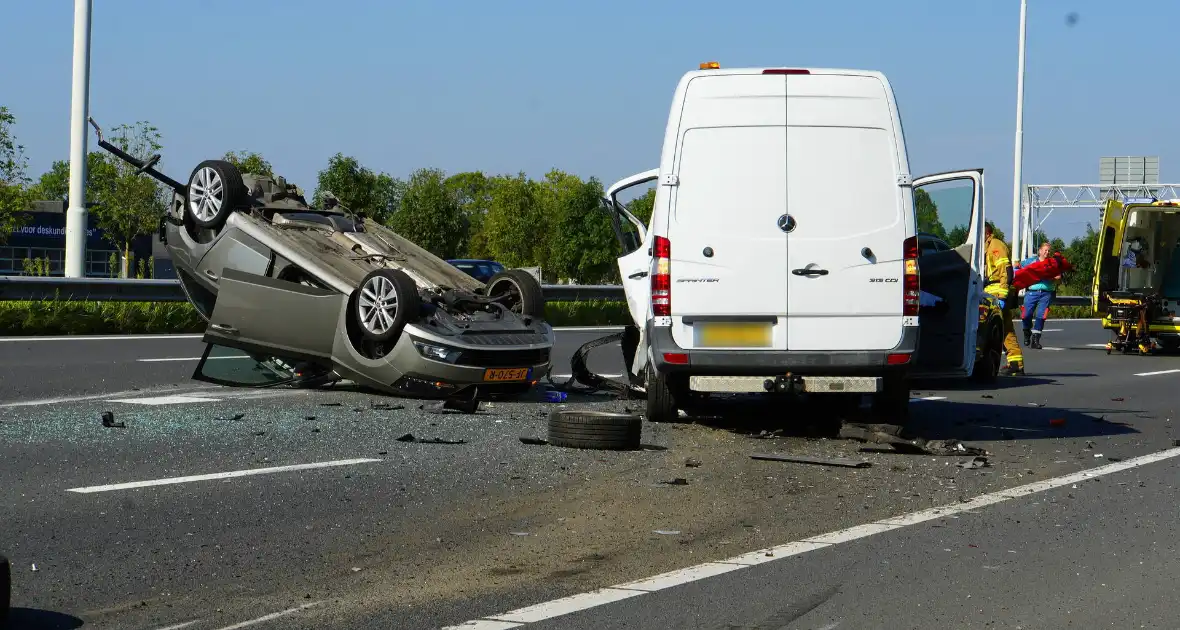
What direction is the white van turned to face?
away from the camera

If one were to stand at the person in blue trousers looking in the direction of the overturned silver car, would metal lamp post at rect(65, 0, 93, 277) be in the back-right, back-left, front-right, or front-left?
front-right

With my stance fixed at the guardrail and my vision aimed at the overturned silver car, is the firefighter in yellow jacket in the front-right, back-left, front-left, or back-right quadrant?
front-left

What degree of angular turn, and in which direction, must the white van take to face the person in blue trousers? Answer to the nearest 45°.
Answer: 0° — it already faces them

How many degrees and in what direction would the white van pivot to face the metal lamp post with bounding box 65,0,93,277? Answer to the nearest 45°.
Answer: approximately 45° to its left

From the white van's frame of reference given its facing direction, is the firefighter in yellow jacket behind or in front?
in front

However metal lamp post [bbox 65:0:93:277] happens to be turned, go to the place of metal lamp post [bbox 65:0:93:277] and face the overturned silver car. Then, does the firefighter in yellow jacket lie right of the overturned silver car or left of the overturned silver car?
left
